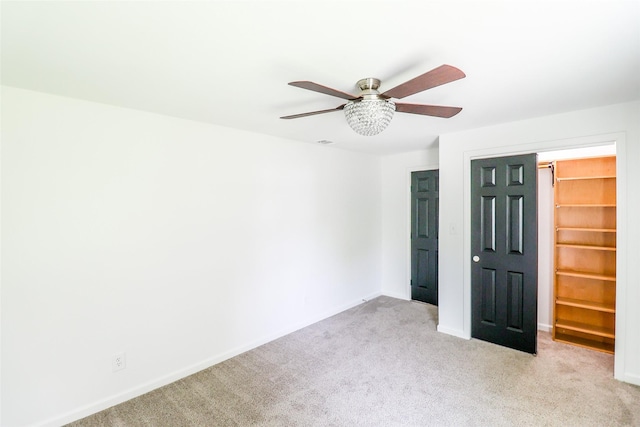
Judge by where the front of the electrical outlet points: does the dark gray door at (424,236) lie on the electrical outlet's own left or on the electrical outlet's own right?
on the electrical outlet's own left

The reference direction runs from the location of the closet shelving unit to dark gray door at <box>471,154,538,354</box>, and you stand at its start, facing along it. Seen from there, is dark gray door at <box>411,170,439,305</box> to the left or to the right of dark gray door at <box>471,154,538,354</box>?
right

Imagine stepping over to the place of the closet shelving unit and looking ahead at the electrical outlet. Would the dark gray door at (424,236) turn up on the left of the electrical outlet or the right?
right

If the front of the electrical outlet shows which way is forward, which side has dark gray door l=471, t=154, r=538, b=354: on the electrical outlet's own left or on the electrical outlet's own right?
on the electrical outlet's own left
